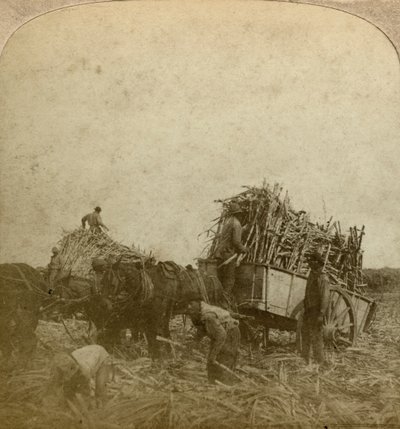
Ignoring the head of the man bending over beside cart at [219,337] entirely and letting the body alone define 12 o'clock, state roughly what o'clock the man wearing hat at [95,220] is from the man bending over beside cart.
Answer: The man wearing hat is roughly at 2 o'clock from the man bending over beside cart.

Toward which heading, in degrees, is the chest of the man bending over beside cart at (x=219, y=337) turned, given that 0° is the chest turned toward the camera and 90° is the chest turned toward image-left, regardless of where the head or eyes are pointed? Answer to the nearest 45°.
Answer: approximately 90°
